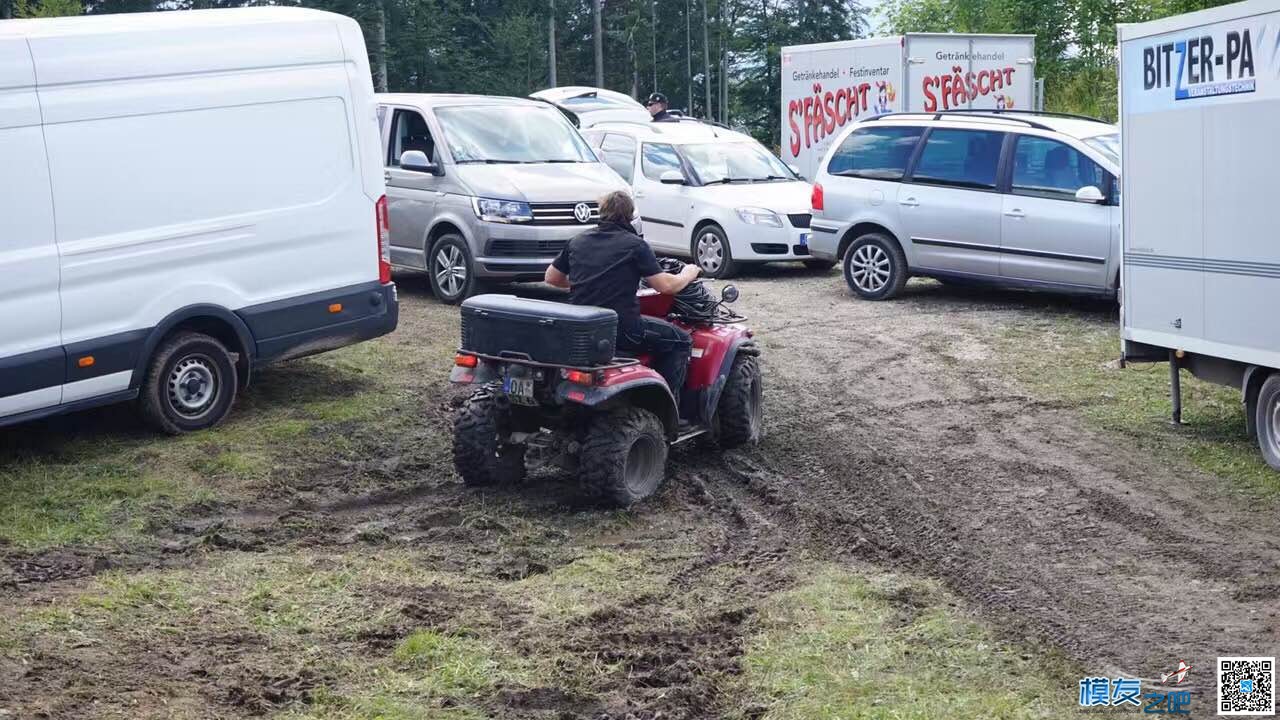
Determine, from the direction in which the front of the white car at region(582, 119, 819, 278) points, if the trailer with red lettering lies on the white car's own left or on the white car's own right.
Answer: on the white car's own left

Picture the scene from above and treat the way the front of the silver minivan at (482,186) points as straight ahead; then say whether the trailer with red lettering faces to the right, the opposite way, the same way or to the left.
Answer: the opposite way

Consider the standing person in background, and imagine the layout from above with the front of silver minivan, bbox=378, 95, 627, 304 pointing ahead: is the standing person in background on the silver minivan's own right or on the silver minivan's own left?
on the silver minivan's own left

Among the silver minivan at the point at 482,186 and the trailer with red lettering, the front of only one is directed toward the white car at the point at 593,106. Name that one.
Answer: the trailer with red lettering

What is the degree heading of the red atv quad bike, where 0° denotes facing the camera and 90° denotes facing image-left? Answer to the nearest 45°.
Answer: approximately 225°

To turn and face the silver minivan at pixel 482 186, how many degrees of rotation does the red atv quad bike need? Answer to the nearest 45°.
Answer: approximately 45° to its left

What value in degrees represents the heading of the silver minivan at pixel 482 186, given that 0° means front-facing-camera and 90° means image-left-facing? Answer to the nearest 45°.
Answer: approximately 315°

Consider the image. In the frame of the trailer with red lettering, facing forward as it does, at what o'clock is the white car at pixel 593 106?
The white car is roughly at 12 o'clock from the trailer with red lettering.

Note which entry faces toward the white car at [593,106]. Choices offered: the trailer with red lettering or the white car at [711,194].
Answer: the trailer with red lettering

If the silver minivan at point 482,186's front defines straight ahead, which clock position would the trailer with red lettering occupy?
The trailer with red lettering is roughly at 9 o'clock from the silver minivan.

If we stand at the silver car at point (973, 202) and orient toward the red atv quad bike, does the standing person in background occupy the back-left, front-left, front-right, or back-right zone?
back-right
